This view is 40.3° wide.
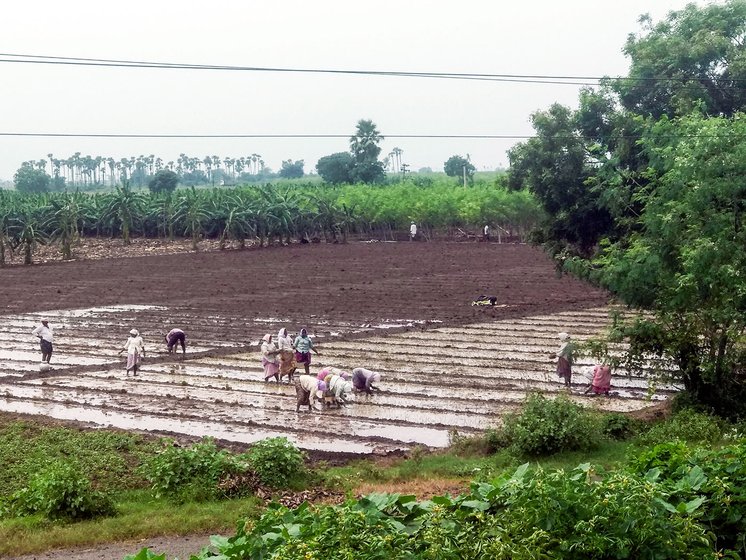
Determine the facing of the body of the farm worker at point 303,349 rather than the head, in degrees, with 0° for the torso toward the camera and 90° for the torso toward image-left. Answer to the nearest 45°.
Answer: approximately 0°

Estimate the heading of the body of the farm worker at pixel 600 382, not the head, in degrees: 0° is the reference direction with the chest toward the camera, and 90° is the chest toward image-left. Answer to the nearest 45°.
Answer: approximately 90°

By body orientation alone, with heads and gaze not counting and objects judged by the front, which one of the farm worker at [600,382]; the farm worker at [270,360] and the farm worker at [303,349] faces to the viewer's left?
the farm worker at [600,382]

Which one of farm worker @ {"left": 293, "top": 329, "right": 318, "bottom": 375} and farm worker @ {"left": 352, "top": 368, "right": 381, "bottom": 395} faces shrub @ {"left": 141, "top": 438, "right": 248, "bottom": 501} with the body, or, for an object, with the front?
farm worker @ {"left": 293, "top": 329, "right": 318, "bottom": 375}

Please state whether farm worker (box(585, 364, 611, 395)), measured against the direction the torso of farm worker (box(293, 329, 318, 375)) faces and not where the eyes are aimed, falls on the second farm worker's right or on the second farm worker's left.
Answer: on the second farm worker's left

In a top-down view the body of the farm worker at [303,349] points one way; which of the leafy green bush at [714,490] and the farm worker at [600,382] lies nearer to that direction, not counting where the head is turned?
the leafy green bush

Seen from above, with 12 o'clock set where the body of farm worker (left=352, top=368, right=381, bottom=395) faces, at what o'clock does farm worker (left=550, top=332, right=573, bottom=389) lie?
farm worker (left=550, top=332, right=573, bottom=389) is roughly at 12 o'clock from farm worker (left=352, top=368, right=381, bottom=395).

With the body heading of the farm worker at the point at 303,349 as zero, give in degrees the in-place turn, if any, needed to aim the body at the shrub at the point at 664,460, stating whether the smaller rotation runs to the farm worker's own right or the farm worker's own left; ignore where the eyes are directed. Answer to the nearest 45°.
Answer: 0° — they already face it

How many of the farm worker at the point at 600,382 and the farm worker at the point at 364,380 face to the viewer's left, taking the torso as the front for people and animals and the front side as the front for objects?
1

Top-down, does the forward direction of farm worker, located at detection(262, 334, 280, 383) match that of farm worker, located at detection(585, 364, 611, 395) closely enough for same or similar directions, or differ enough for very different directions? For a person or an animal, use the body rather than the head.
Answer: very different directions
